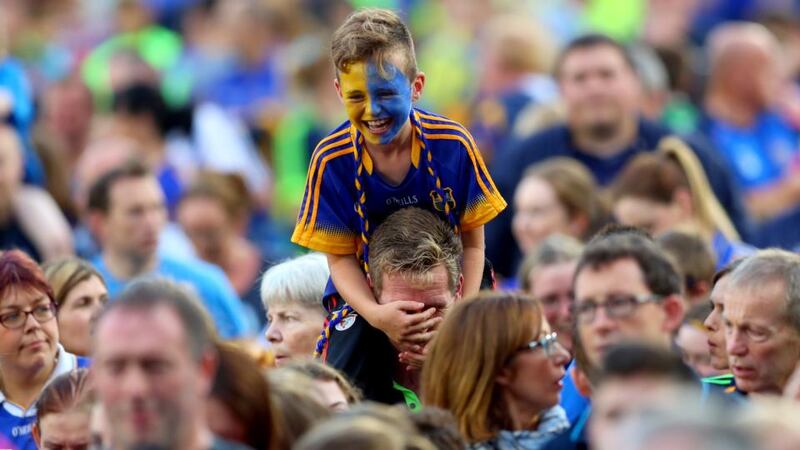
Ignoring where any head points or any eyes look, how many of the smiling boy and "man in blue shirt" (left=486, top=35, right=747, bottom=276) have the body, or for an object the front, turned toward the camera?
2

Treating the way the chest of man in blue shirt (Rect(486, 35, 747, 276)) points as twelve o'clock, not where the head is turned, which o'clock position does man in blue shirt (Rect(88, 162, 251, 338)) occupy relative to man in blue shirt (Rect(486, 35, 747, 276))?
man in blue shirt (Rect(88, 162, 251, 338)) is roughly at 2 o'clock from man in blue shirt (Rect(486, 35, 747, 276)).

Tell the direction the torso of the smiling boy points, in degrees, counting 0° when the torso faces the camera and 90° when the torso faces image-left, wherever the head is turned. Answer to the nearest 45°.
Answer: approximately 0°

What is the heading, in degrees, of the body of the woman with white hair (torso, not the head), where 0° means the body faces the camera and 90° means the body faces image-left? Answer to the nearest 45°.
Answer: approximately 45°
